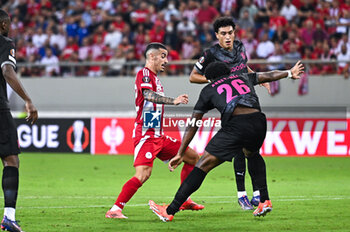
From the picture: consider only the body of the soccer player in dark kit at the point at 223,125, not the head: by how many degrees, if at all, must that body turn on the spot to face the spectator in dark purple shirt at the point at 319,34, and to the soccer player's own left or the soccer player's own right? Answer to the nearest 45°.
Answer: approximately 45° to the soccer player's own right

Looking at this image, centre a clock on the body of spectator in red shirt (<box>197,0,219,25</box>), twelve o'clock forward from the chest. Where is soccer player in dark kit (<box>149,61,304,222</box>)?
The soccer player in dark kit is roughly at 12 o'clock from the spectator in red shirt.

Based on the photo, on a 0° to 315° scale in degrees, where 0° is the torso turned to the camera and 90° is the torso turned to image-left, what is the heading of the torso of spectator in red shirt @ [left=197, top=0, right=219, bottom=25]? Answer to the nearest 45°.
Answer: approximately 0°

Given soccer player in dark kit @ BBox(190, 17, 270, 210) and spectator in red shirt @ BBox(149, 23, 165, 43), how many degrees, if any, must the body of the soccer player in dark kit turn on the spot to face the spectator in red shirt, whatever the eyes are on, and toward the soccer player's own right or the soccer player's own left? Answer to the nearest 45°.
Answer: approximately 135° to the soccer player's own left

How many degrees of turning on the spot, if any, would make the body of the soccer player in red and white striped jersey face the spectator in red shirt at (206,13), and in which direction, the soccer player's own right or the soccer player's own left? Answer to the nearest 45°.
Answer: approximately 90° to the soccer player's own left

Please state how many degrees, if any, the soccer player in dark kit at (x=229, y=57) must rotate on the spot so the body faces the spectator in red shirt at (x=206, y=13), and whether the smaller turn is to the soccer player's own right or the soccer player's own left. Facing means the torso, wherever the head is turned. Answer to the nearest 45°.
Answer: approximately 135° to the soccer player's own left

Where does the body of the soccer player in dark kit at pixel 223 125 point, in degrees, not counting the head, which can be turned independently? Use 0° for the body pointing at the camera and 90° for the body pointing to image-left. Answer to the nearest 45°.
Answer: approximately 135°

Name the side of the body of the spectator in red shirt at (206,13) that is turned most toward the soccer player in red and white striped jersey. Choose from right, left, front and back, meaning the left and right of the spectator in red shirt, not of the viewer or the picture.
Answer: front

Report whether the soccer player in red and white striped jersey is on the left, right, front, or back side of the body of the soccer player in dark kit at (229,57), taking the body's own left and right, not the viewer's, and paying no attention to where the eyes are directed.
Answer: right

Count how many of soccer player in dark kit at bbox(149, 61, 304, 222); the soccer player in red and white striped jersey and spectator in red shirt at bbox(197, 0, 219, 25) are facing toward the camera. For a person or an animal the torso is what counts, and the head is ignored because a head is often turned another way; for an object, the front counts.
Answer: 1

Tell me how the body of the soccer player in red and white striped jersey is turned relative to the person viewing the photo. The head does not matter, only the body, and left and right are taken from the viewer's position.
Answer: facing to the right of the viewer
